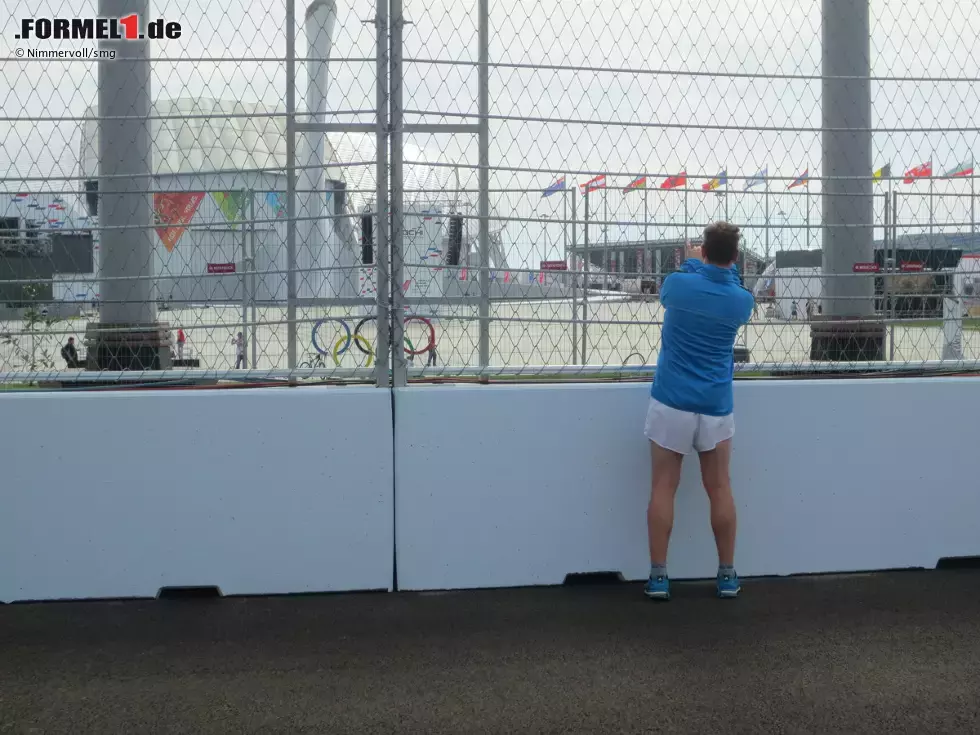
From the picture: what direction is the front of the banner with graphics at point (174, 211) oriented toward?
toward the camera

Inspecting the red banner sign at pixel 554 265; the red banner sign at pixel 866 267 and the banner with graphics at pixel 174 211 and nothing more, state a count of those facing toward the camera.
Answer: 3

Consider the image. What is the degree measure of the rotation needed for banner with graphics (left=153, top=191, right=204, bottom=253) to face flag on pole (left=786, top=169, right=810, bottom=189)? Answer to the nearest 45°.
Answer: approximately 90° to its left

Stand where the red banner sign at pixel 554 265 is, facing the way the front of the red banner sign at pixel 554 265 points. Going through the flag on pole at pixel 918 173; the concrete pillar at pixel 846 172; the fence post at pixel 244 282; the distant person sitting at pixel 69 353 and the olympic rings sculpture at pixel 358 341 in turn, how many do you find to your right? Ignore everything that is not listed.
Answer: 3

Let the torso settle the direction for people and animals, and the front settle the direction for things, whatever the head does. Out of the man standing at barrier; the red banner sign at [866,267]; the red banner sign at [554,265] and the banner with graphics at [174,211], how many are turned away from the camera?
1

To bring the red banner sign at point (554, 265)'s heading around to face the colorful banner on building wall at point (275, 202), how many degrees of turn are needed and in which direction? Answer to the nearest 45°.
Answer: approximately 90° to its right

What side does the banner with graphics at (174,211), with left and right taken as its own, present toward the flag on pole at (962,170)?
left

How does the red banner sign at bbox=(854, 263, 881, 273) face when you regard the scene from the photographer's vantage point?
facing the viewer

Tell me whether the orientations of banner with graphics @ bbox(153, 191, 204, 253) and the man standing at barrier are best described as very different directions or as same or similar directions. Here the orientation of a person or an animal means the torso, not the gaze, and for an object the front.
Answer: very different directions

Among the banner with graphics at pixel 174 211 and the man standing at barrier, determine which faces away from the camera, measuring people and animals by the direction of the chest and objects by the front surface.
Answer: the man standing at barrier

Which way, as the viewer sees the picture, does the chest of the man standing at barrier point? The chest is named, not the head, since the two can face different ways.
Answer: away from the camera

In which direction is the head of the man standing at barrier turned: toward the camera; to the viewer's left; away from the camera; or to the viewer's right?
away from the camera

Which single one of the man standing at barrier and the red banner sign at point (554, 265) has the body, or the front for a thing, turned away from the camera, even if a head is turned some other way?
the man standing at barrier

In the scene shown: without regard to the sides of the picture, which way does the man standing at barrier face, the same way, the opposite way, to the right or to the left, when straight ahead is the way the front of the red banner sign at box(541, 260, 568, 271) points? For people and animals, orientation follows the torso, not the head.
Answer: the opposite way

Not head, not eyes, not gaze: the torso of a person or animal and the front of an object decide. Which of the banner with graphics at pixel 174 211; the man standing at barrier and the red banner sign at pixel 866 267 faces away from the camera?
the man standing at barrier
